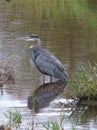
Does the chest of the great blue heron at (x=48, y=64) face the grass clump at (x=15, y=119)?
no

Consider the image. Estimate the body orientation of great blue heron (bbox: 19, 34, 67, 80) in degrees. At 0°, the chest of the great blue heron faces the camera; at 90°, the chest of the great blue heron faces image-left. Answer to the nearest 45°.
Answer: approximately 90°

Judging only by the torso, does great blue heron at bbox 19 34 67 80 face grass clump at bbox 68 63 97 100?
no
